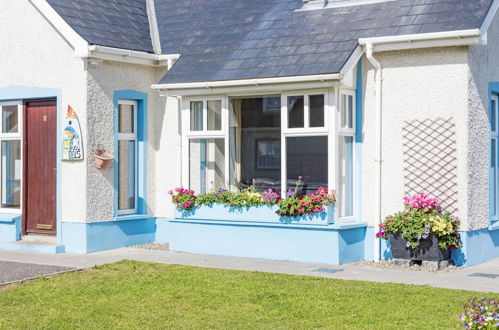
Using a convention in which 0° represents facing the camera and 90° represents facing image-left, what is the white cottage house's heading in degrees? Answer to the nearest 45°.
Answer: approximately 45°

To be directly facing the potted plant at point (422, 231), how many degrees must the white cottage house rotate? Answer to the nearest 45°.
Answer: approximately 90° to its left
